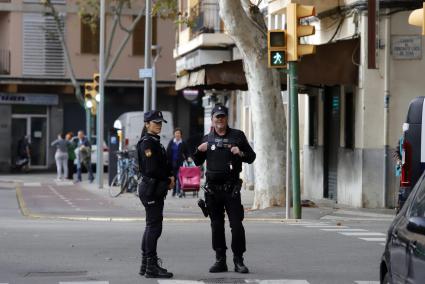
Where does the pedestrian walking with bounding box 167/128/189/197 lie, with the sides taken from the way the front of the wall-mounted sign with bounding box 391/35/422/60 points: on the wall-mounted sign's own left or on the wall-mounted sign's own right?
on the wall-mounted sign's own right

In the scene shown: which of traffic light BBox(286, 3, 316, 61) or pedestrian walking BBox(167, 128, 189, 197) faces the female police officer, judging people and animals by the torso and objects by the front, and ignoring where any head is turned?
the pedestrian walking

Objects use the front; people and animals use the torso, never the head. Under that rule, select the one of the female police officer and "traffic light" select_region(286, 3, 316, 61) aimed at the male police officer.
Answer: the female police officer

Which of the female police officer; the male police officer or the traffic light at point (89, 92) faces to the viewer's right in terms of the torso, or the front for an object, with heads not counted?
the female police officer

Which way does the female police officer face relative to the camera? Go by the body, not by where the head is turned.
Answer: to the viewer's right
